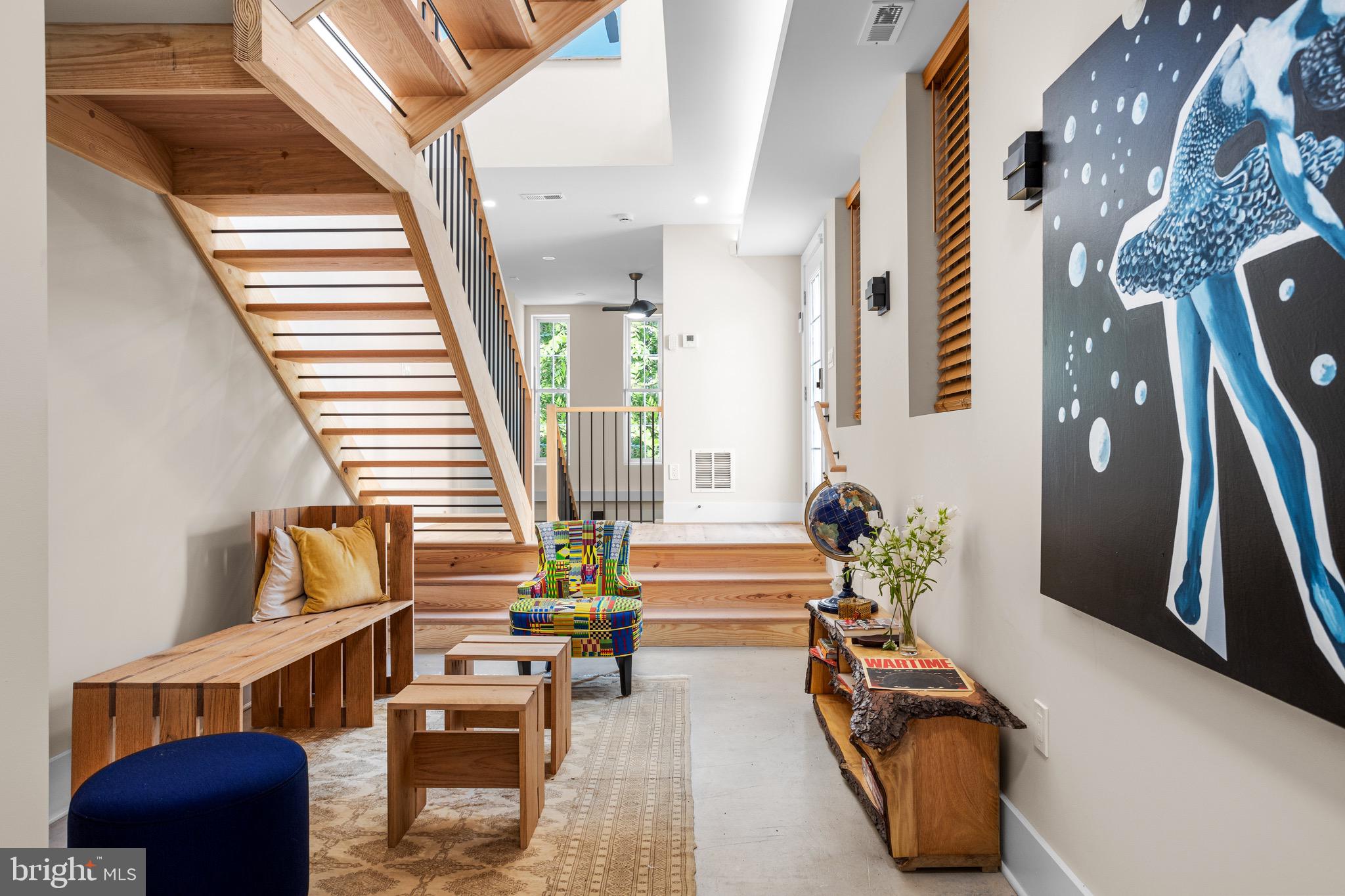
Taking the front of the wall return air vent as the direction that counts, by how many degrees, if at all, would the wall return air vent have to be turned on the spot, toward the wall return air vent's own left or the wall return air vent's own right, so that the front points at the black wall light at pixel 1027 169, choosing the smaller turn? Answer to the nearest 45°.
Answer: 0° — it already faces it

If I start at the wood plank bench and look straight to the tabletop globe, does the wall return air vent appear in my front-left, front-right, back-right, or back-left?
front-left

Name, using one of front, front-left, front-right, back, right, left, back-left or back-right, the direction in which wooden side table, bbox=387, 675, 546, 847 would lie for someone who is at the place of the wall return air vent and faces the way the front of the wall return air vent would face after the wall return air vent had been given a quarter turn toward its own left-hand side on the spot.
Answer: right

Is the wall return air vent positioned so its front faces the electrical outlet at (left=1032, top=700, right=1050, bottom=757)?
yes

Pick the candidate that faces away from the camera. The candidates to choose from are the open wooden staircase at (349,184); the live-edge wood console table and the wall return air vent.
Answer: the open wooden staircase

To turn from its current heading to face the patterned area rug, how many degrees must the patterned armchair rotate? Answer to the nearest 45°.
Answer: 0° — it already faces it

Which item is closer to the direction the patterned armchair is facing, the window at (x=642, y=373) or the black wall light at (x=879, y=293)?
the black wall light

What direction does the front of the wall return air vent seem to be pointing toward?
toward the camera

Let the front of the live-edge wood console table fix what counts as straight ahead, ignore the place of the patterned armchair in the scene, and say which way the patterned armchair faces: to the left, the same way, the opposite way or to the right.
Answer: to the left

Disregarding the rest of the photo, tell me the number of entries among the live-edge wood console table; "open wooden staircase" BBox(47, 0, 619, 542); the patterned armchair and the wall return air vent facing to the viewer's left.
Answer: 1

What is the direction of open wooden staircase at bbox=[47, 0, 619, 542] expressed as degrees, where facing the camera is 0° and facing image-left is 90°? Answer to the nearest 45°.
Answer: approximately 180°

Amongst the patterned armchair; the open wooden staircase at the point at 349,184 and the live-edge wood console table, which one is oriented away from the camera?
the open wooden staircase

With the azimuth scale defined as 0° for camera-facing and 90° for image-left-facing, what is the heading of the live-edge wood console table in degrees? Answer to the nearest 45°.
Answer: approximately 90°

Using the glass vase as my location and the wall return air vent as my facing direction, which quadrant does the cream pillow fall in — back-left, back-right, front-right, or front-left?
front-left

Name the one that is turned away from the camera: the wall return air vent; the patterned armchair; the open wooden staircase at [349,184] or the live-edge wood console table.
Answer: the open wooden staircase

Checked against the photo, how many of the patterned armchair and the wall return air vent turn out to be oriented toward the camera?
2
